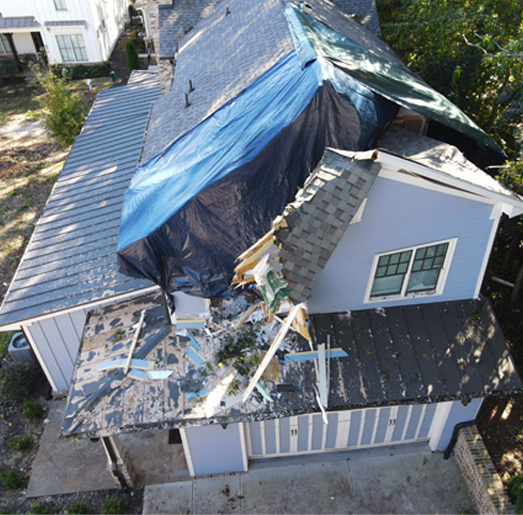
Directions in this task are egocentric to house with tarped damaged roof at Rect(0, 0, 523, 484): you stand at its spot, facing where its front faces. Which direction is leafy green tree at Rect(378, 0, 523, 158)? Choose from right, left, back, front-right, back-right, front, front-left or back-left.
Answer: back-left

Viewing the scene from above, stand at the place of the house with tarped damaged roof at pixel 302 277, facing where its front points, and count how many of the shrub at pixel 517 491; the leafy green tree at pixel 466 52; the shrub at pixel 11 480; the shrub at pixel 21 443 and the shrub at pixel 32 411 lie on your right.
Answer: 3

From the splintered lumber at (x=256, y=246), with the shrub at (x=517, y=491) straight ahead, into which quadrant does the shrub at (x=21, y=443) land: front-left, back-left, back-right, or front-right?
back-right

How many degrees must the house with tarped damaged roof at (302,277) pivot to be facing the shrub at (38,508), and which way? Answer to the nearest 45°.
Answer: approximately 90° to its right

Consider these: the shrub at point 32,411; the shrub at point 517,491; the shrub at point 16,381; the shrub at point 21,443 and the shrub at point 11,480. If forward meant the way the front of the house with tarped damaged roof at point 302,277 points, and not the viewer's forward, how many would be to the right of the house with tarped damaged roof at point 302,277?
4

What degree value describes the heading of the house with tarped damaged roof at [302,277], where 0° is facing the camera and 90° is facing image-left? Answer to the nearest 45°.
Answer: approximately 0°

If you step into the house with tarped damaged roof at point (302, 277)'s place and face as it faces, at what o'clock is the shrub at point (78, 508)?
The shrub is roughly at 2 o'clock from the house with tarped damaged roof.

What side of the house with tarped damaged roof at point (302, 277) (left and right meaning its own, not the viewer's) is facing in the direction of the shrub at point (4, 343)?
right

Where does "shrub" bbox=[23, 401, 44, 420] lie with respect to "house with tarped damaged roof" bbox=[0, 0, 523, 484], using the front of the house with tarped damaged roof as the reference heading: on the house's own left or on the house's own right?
on the house's own right

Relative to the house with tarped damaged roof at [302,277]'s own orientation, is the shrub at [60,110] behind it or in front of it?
behind

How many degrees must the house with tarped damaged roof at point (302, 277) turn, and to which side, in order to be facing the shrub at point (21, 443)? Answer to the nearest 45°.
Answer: approximately 90° to its right

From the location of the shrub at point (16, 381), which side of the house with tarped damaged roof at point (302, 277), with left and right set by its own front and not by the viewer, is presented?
right

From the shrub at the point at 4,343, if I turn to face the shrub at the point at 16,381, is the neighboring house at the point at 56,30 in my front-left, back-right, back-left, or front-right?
back-left

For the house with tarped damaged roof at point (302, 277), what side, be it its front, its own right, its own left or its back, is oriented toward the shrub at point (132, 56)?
back
